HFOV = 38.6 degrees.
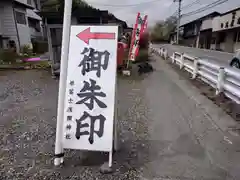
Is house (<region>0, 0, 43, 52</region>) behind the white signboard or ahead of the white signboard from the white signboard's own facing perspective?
behind

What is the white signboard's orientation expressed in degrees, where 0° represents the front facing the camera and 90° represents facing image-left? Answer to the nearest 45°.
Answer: approximately 0°

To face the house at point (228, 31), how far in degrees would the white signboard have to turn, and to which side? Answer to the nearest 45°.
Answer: approximately 135° to its left

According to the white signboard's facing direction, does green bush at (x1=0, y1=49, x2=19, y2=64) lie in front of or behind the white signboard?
behind

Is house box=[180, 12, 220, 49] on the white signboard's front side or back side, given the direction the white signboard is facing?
on the back side
